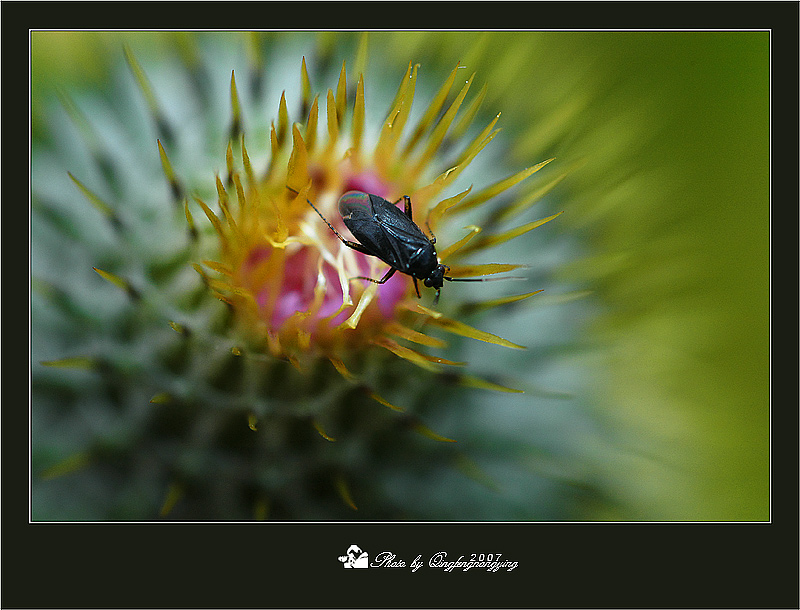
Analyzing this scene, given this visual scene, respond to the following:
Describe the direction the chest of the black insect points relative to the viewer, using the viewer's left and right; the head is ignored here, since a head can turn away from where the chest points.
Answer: facing the viewer and to the right of the viewer
